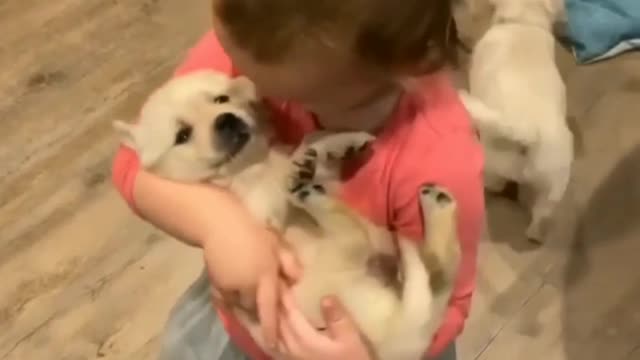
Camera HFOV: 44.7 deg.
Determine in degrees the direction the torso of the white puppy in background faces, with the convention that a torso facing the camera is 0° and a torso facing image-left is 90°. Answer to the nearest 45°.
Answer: approximately 180°

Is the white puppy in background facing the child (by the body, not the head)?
no

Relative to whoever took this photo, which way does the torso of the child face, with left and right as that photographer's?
facing the viewer

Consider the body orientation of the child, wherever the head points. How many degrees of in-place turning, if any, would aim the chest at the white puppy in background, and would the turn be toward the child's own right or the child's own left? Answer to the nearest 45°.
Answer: approximately 135° to the child's own left

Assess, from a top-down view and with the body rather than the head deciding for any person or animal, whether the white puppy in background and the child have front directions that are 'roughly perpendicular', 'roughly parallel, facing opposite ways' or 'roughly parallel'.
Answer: roughly parallel, facing opposite ways

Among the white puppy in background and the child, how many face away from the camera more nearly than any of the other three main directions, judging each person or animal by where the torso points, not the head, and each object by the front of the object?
1

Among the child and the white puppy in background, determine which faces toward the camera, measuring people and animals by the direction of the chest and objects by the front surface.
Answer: the child
